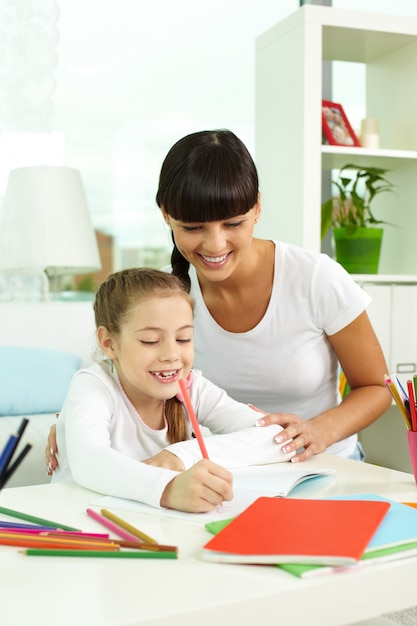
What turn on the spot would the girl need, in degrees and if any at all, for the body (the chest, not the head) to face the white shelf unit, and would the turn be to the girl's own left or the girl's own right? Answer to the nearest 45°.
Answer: approximately 135° to the girl's own left

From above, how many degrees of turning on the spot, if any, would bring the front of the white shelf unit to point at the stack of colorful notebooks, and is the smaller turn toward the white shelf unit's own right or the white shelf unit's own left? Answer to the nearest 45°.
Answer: approximately 45° to the white shelf unit's own right

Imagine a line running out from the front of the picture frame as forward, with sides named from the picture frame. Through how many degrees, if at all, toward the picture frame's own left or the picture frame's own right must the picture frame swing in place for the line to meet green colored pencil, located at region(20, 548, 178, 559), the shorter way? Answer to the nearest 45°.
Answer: approximately 45° to the picture frame's own right

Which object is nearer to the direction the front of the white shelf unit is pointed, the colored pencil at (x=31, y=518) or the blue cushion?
the colored pencil

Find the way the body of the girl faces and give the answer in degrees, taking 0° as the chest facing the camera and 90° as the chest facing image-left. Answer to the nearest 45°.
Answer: approximately 315°

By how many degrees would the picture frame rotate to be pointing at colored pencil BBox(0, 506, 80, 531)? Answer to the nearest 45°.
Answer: approximately 45° to its right
